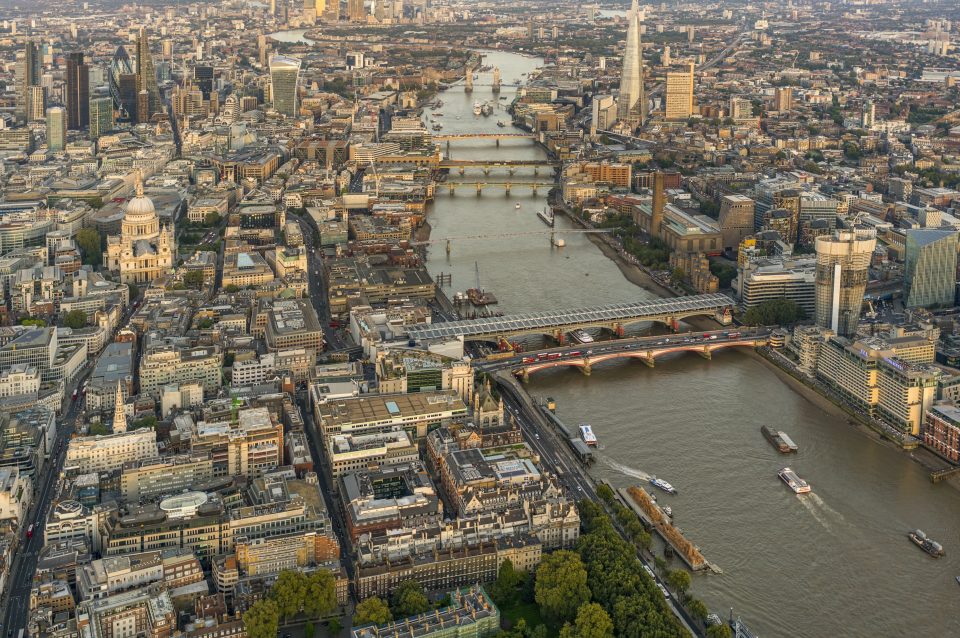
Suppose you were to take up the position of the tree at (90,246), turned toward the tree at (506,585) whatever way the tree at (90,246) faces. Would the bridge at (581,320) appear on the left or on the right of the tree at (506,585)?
left

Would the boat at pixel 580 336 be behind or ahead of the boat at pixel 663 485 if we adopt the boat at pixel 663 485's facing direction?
behind

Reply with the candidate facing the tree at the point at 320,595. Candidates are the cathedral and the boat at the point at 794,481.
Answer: the cathedral

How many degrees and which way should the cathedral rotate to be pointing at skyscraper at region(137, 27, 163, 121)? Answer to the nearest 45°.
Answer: approximately 180°

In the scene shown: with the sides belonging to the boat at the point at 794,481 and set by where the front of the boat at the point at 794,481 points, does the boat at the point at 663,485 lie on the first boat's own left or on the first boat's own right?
on the first boat's own left

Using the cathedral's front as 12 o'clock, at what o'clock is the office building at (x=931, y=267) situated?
The office building is roughly at 10 o'clock from the cathedral.

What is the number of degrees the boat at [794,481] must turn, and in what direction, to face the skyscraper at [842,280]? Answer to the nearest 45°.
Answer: approximately 45° to its right

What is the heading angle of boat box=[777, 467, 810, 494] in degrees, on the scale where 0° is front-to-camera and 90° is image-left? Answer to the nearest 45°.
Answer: approximately 135°

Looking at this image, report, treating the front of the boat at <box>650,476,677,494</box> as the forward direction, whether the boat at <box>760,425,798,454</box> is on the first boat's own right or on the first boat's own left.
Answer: on the first boat's own left
